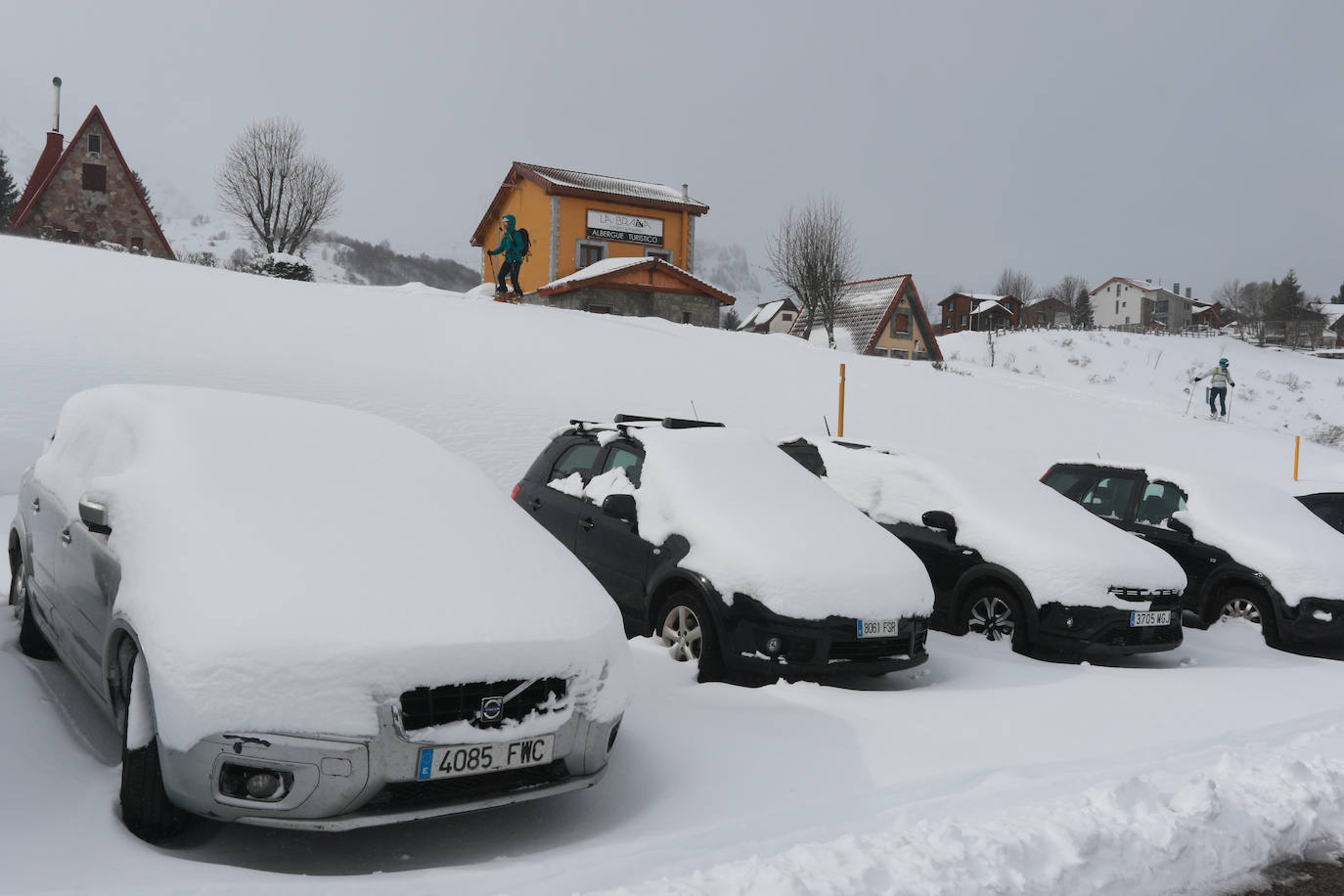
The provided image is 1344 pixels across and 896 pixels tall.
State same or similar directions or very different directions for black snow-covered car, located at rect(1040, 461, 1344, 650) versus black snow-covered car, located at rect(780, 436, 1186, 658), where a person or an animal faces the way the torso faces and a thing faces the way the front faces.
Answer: same or similar directions

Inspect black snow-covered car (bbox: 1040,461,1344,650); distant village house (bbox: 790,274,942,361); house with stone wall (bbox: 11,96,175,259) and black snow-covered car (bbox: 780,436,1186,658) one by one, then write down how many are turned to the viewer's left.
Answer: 0

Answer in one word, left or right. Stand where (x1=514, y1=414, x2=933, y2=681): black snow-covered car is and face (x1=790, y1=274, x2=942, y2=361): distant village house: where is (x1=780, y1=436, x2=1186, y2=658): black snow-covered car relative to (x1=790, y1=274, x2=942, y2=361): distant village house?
right

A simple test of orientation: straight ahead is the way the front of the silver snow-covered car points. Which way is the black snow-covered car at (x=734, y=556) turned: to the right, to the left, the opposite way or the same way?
the same way

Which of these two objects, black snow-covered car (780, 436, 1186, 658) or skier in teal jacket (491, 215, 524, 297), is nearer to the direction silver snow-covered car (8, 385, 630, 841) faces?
the black snow-covered car

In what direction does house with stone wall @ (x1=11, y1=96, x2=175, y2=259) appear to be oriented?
toward the camera

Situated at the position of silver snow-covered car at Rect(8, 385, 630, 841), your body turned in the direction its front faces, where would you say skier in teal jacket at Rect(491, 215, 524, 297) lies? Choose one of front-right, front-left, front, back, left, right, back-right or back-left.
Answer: back-left

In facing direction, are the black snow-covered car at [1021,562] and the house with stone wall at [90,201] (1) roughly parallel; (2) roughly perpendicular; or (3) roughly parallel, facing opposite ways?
roughly parallel

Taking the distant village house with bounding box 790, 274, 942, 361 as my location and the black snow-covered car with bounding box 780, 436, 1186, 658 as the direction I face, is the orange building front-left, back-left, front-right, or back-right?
front-right

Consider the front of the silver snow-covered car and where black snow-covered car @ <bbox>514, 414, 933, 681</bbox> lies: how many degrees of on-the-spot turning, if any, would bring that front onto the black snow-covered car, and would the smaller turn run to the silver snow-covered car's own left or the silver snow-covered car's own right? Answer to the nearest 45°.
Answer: approximately 90° to the silver snow-covered car's own left

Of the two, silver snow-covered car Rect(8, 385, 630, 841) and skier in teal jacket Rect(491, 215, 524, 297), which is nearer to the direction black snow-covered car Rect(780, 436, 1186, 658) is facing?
the silver snow-covered car

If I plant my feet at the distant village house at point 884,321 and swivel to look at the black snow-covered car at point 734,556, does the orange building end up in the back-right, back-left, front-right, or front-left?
front-right

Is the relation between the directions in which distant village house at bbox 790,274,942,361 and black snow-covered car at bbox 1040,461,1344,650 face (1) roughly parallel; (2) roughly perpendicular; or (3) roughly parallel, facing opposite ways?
roughly parallel

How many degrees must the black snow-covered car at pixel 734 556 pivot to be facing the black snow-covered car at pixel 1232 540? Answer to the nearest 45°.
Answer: approximately 90° to its left

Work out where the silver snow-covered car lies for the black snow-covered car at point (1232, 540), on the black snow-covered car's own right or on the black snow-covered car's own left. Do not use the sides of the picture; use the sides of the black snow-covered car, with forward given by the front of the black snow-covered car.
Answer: on the black snow-covered car's own right

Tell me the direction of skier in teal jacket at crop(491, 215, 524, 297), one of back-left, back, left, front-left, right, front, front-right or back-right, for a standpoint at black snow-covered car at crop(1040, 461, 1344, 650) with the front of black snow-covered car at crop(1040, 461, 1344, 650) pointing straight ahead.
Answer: back

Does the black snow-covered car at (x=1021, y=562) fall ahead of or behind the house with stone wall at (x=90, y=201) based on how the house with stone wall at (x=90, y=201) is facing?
ahead

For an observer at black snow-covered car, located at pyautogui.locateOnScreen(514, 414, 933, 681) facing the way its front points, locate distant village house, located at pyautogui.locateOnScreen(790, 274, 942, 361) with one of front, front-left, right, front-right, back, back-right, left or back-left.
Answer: back-left

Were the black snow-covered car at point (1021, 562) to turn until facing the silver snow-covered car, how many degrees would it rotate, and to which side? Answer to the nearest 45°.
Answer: approximately 90° to its right

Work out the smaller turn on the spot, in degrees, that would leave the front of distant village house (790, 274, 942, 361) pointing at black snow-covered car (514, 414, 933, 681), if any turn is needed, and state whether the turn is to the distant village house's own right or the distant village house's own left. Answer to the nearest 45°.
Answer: approximately 45° to the distant village house's own right

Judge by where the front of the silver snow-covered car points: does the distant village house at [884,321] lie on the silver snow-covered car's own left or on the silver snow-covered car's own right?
on the silver snow-covered car's own left

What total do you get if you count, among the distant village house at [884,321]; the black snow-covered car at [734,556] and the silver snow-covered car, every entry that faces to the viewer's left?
0

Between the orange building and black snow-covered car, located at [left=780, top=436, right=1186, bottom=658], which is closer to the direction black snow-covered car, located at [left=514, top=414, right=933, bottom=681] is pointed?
the black snow-covered car
